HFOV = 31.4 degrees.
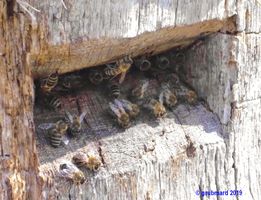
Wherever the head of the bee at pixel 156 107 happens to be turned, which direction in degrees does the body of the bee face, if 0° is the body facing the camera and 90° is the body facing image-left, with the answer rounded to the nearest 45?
approximately 315°

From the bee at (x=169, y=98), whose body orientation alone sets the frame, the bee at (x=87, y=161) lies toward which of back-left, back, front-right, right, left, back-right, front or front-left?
right
